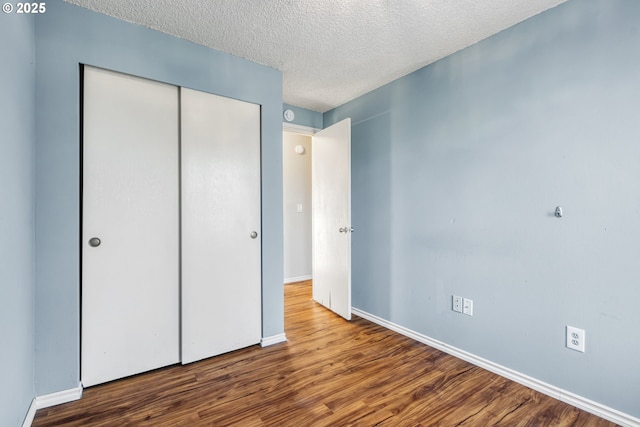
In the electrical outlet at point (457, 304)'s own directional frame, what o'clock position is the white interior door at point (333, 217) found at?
The white interior door is roughly at 2 o'clock from the electrical outlet.
